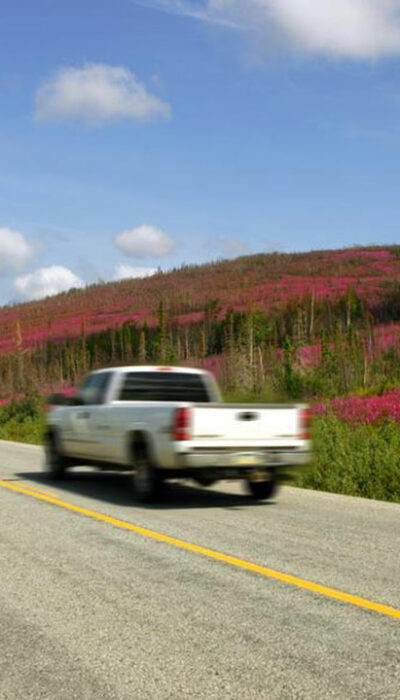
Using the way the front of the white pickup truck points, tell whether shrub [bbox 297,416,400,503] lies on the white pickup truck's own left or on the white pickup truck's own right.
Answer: on the white pickup truck's own right

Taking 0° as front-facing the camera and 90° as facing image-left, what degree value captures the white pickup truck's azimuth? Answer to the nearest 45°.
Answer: approximately 135°
